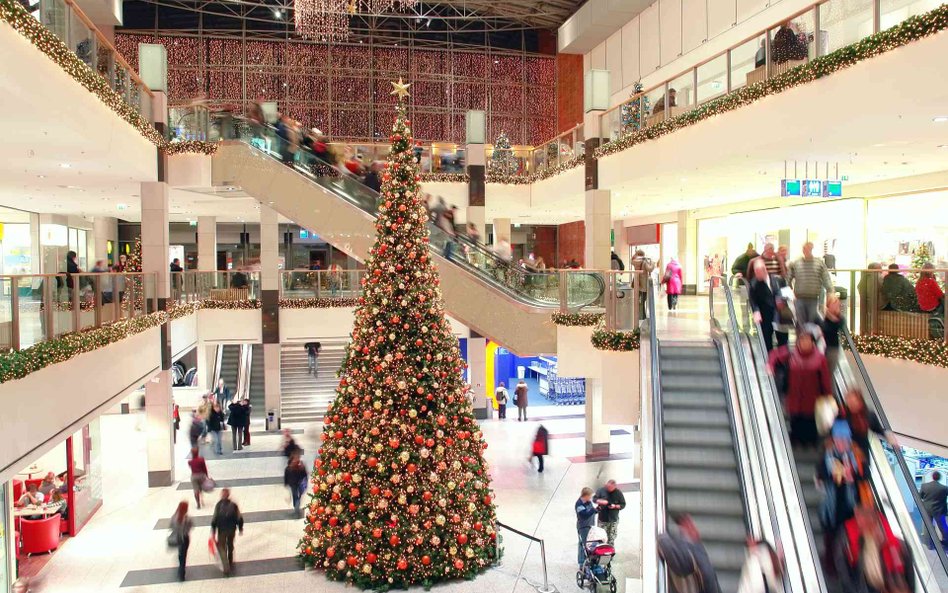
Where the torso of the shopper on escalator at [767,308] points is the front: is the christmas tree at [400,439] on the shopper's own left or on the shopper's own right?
on the shopper's own right

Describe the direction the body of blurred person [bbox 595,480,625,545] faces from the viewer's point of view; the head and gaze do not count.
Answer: toward the camera

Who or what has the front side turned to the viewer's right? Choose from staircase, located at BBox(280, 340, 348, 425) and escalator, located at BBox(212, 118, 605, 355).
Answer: the escalator

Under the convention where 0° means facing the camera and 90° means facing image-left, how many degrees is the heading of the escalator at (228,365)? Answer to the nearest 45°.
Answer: approximately 0°

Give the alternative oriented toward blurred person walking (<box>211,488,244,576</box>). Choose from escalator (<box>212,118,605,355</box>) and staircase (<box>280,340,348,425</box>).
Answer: the staircase

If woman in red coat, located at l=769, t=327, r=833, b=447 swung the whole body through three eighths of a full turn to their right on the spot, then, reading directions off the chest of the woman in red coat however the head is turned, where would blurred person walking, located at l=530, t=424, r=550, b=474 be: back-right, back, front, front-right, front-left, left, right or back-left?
front

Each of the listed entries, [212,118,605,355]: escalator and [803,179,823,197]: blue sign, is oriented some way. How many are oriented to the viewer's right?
1

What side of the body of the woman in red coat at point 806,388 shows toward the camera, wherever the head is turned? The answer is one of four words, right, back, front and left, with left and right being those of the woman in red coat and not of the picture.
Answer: front

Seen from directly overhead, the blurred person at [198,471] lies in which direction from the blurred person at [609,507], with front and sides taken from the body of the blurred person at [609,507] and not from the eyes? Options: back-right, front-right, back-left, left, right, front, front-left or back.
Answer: right

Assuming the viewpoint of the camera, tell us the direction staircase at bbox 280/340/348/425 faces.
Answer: facing the viewer

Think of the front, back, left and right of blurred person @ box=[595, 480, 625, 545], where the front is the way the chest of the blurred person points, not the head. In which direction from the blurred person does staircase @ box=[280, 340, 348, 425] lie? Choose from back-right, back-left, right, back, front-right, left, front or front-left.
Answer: back-right

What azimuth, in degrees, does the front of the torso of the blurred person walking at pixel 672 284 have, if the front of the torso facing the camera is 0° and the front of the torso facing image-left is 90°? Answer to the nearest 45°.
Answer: approximately 180°

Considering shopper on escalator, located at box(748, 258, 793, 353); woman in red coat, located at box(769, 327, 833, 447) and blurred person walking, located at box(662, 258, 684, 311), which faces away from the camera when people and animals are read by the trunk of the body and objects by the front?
the blurred person walking
